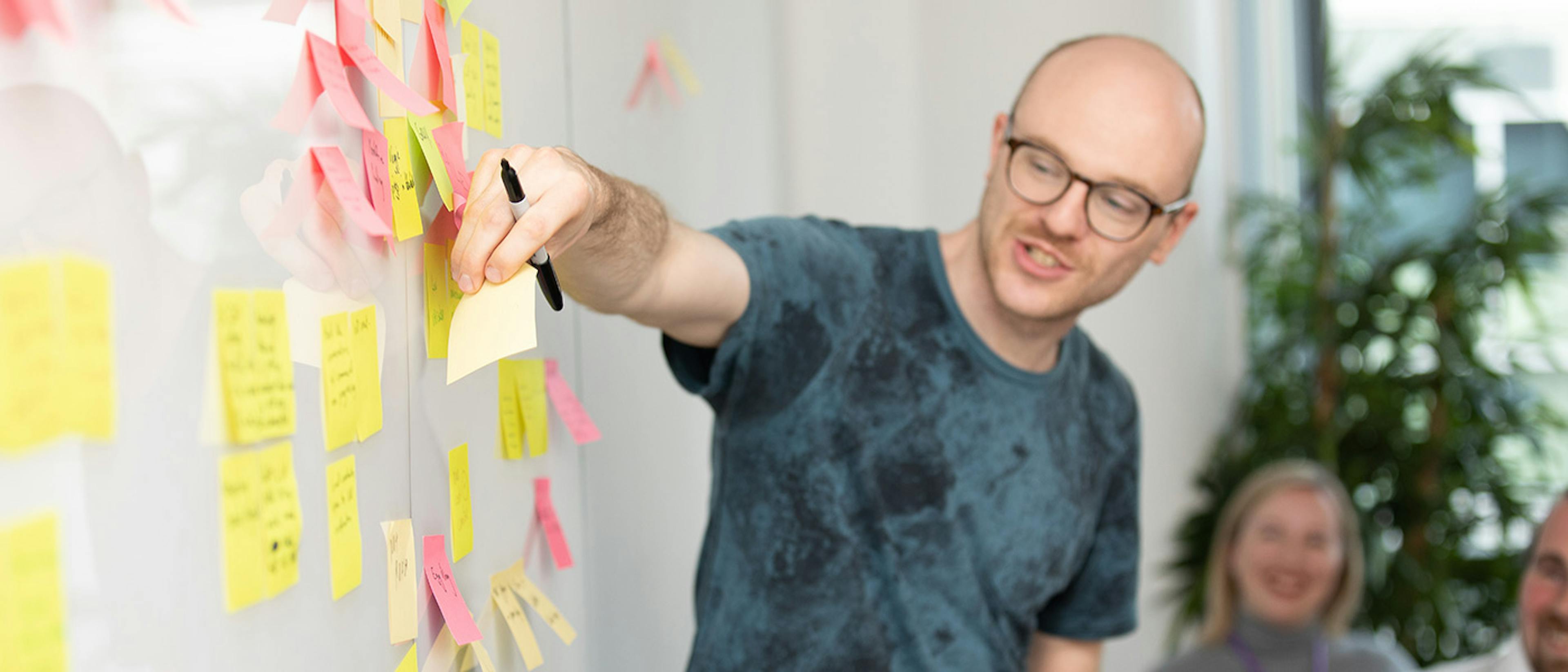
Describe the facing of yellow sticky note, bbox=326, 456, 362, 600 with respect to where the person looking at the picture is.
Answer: facing the viewer and to the right of the viewer

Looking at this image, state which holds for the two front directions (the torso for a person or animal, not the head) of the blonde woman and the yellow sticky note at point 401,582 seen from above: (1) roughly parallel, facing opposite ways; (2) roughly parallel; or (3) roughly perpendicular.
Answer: roughly perpendicular

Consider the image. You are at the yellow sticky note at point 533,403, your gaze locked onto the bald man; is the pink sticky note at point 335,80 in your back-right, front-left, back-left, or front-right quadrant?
back-right

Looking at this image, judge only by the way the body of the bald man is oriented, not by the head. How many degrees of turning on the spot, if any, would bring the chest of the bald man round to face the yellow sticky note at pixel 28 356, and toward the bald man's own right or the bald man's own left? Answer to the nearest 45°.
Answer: approximately 45° to the bald man's own right

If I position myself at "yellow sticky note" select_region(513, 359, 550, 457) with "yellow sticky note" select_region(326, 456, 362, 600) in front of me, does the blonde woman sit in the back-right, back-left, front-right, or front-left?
back-left

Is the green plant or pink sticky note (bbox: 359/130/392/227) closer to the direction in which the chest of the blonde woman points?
the pink sticky note
